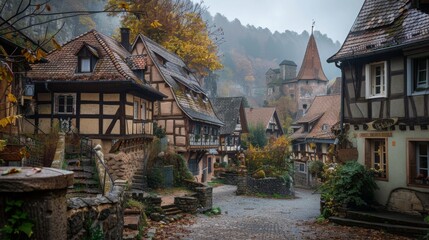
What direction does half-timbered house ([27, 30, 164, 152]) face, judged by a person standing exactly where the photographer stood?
facing the viewer

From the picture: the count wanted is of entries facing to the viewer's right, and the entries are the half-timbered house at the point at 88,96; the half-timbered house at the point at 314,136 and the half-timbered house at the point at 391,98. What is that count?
0

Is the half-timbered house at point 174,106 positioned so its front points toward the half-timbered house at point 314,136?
no

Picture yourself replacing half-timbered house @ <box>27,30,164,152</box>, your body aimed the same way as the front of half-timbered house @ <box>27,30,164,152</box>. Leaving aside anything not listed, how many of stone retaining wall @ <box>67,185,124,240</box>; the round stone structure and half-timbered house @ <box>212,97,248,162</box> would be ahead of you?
2

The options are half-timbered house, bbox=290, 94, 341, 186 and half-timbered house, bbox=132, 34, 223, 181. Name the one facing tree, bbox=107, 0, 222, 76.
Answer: half-timbered house, bbox=290, 94, 341, 186

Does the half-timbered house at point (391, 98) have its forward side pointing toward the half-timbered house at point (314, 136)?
no

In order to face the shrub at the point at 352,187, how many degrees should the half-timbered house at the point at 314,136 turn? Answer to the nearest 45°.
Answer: approximately 45° to its left

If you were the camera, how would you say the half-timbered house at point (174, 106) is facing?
facing the viewer and to the right of the viewer

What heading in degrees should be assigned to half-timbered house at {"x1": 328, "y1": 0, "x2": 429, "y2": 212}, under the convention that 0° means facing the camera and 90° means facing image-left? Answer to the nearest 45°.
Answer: approximately 45°

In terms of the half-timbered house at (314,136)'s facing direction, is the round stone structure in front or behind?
in front

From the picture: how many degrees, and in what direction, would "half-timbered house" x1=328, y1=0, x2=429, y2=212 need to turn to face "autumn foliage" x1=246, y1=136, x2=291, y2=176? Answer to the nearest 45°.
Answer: approximately 90° to its right

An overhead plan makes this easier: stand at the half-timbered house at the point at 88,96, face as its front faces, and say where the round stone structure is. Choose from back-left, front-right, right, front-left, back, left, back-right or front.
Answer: front

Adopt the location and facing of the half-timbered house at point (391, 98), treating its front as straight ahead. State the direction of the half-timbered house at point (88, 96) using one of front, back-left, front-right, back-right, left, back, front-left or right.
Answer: front-right

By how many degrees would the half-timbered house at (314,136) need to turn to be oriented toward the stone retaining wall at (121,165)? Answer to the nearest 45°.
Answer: approximately 45° to its left

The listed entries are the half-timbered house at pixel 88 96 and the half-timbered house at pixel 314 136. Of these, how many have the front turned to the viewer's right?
0

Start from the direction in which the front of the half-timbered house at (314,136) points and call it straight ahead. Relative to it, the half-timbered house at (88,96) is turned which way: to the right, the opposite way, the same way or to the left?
to the left

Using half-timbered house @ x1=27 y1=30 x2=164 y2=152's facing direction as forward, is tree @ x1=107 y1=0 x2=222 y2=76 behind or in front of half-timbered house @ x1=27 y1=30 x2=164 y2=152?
behind

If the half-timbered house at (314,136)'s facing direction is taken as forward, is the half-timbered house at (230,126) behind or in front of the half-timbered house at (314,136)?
in front

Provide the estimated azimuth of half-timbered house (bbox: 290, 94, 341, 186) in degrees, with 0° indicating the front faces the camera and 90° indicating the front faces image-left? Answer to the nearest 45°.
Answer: approximately 45°

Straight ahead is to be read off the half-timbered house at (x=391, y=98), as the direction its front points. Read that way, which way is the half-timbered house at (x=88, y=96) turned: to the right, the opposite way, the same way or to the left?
to the left
